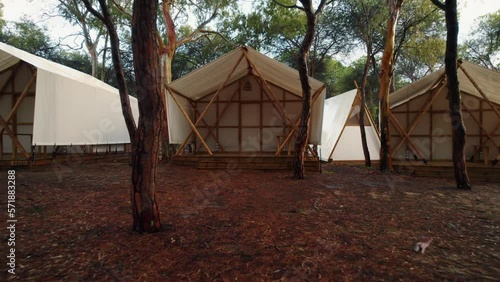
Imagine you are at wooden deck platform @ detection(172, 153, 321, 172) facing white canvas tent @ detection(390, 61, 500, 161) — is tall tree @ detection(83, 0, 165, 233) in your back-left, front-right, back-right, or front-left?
back-right

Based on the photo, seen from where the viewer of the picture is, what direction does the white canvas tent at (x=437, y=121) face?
facing the viewer

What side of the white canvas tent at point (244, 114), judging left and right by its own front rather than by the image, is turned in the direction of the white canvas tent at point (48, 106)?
right

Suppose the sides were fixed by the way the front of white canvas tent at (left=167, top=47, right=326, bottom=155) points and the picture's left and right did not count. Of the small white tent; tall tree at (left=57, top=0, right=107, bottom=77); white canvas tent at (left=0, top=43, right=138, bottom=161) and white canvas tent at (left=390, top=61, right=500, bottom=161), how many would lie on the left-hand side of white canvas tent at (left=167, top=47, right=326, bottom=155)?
2

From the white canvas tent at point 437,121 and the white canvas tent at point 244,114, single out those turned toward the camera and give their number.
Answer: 2

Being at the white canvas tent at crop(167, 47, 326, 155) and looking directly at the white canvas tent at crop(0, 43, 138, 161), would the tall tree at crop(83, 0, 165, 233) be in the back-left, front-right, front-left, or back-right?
front-left

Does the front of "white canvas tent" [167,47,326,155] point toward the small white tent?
no

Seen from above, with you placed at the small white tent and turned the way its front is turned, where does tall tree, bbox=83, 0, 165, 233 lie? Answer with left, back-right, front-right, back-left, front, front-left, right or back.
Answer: front-right

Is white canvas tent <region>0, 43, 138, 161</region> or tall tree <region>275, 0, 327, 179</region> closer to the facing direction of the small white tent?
the tall tree

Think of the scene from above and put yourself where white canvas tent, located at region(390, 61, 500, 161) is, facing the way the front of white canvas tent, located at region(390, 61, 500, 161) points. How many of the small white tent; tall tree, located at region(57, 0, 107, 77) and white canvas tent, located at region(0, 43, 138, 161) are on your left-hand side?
0

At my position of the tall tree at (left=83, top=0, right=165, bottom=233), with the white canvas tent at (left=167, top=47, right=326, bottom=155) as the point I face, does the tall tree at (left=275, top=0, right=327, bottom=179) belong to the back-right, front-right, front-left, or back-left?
front-right

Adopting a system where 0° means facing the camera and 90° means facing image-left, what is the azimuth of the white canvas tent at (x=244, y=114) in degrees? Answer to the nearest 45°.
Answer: approximately 0°
